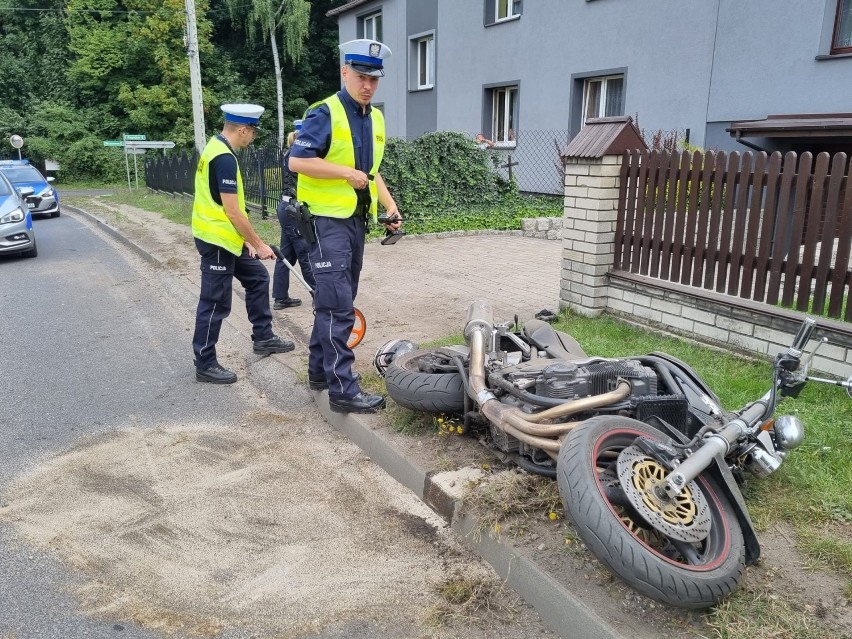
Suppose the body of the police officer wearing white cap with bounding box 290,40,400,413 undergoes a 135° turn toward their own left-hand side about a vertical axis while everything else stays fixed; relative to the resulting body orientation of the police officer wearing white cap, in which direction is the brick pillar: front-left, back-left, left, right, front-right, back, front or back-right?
front-right

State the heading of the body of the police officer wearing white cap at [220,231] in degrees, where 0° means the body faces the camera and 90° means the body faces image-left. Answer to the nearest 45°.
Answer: approximately 270°

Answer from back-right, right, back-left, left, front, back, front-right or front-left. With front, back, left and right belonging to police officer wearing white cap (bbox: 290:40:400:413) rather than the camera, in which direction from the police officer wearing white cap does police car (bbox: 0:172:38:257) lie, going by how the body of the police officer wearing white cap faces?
back

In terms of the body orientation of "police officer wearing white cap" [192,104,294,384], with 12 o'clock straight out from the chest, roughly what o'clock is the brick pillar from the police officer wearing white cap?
The brick pillar is roughly at 12 o'clock from the police officer wearing white cap.

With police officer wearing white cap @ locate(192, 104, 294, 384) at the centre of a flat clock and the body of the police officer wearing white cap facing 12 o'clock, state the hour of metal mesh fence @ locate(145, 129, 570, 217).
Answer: The metal mesh fence is roughly at 9 o'clock from the police officer wearing white cap.

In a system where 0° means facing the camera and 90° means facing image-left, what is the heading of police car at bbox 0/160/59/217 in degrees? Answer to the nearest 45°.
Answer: approximately 315°

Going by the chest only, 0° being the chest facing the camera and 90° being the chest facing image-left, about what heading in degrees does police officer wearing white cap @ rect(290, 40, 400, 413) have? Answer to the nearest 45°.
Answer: approximately 315°
